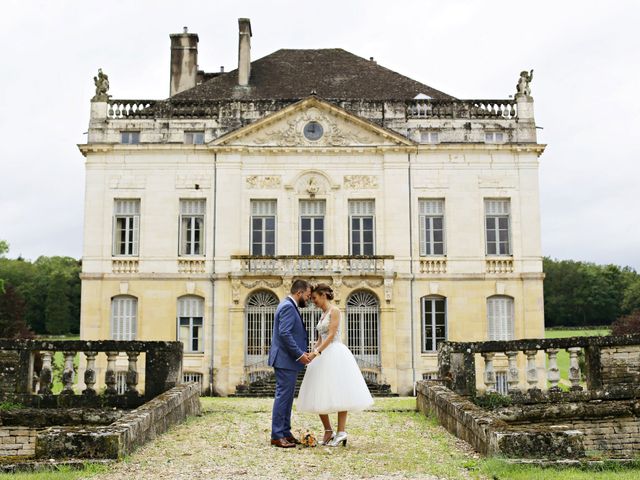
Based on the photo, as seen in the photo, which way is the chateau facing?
toward the camera

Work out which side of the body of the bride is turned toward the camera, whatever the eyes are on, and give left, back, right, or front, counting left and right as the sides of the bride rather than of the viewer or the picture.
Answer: left

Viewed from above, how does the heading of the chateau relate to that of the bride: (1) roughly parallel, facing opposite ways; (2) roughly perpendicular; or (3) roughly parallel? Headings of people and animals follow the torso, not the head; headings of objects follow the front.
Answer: roughly perpendicular

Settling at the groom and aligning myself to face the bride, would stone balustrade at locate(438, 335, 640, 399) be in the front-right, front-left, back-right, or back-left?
front-left

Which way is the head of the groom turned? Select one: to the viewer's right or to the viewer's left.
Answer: to the viewer's right

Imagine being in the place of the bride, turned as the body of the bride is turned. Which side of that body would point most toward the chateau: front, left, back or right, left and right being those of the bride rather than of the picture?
right

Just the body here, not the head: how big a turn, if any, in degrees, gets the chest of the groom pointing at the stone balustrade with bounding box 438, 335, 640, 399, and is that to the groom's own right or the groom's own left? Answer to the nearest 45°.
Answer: approximately 45° to the groom's own left

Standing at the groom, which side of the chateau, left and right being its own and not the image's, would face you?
front

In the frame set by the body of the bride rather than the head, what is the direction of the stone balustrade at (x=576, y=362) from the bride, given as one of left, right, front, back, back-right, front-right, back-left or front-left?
back-right

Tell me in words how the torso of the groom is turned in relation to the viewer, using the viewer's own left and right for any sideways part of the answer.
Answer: facing to the right of the viewer

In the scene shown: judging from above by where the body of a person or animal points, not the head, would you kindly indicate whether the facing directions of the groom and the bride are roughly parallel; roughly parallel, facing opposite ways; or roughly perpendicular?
roughly parallel, facing opposite ways

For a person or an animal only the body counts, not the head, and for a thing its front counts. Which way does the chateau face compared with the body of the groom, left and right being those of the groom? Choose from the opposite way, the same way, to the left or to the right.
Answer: to the right

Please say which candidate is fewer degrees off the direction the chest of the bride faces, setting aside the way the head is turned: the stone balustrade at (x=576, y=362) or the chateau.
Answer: the chateau
